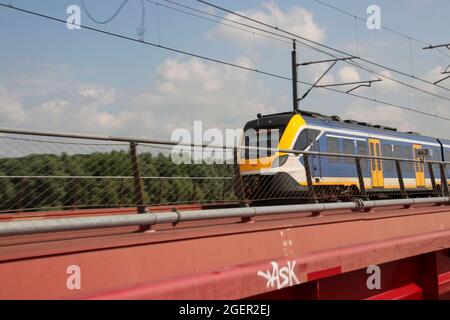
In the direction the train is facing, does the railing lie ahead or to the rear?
ahead
